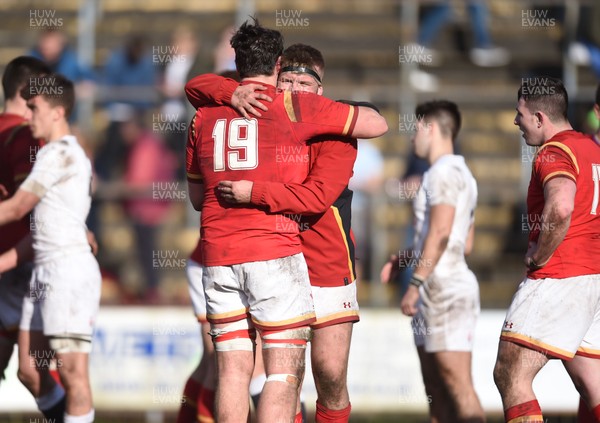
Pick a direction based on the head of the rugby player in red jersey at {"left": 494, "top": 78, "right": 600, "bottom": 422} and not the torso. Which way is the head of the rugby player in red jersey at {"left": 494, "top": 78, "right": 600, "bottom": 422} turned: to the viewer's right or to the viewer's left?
to the viewer's left

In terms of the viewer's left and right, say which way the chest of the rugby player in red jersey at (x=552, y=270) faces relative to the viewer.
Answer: facing away from the viewer and to the left of the viewer
